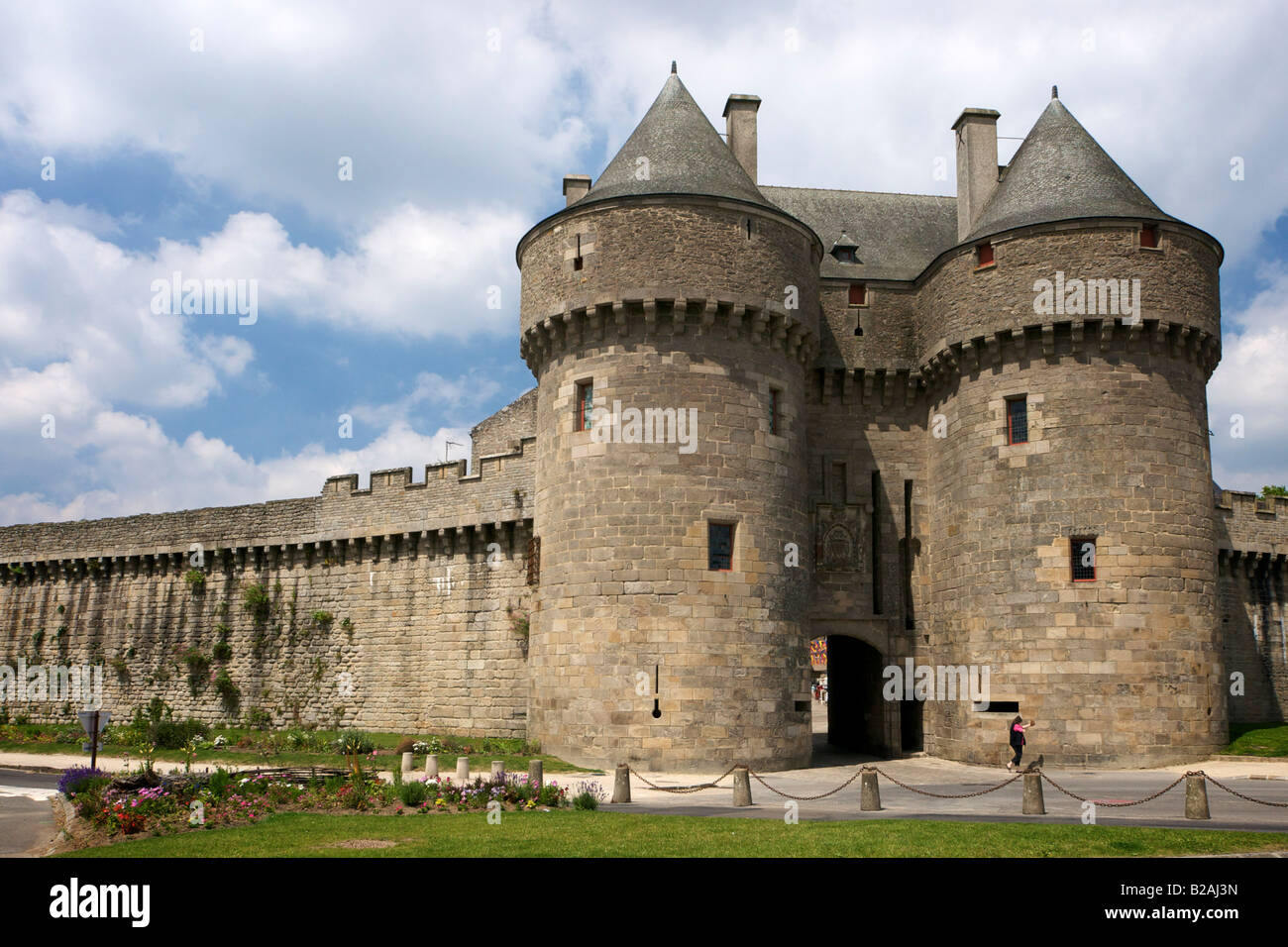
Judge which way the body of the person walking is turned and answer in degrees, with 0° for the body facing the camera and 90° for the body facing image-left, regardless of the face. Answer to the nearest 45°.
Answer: approximately 270°

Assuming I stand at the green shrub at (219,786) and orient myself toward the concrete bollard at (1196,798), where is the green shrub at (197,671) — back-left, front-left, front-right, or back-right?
back-left

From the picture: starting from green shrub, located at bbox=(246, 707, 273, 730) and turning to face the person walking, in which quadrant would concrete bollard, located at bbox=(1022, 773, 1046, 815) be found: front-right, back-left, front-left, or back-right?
front-right

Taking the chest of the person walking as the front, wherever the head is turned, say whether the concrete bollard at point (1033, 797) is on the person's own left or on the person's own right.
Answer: on the person's own right

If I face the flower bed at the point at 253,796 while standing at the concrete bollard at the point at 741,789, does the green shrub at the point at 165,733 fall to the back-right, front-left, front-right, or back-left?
front-right

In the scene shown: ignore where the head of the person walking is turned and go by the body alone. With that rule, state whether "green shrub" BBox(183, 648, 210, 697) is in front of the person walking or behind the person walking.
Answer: behind

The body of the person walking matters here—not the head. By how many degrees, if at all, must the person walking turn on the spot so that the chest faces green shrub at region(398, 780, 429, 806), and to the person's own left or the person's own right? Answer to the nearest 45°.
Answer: approximately 135° to the person's own right
